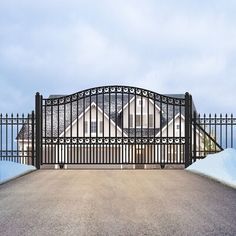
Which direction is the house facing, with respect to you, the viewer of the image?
facing the viewer
